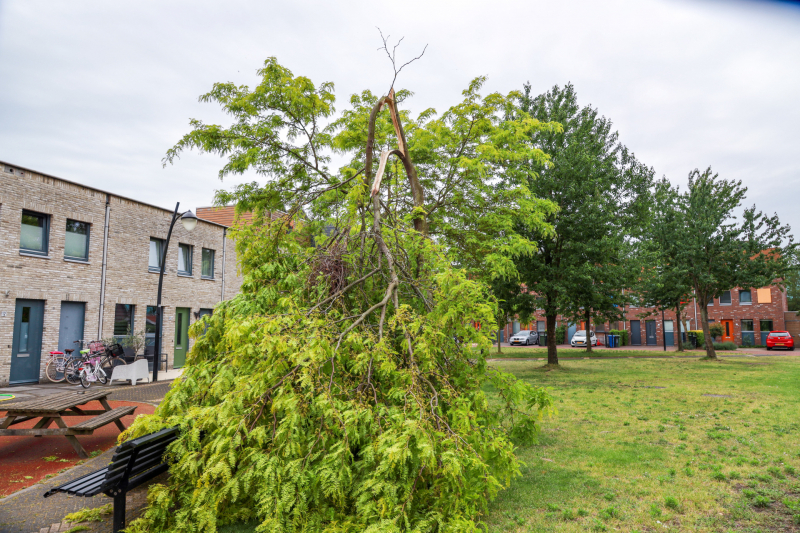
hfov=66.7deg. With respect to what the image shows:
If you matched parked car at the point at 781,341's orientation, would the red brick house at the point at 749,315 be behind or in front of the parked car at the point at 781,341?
in front

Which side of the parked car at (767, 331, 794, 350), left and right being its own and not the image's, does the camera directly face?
back

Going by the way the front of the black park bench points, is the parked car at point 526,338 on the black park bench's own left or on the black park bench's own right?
on the black park bench's own right

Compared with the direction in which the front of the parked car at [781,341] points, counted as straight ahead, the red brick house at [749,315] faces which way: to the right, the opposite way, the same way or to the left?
the opposite way

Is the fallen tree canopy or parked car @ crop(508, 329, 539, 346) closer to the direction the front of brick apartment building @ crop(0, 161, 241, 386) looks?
the fallen tree canopy

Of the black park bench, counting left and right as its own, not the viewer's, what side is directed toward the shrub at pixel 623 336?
right

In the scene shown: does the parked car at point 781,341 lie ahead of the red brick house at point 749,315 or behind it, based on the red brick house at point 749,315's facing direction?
ahead

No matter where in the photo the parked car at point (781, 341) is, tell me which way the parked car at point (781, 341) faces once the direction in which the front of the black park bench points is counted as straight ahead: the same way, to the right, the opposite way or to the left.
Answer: to the right

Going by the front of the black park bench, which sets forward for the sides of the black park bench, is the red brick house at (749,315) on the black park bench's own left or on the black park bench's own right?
on the black park bench's own right

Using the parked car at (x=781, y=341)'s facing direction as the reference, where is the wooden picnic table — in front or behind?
behind

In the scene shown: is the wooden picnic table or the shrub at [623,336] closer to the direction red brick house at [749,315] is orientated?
the wooden picnic table

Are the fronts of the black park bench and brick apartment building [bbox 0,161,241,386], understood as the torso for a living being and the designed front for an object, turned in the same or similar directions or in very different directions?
very different directions
